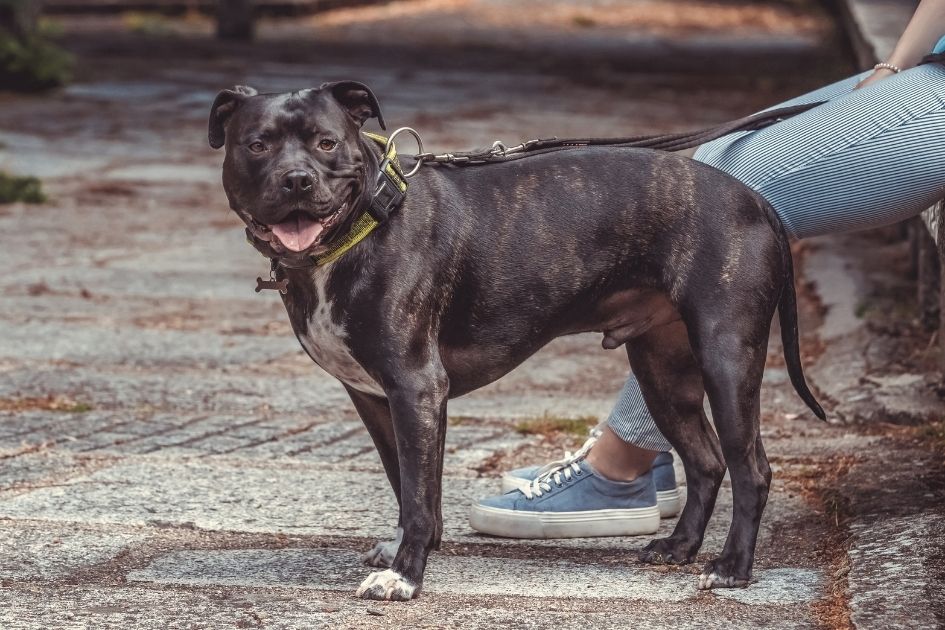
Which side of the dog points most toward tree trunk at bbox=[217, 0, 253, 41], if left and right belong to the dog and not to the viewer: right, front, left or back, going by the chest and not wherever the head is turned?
right

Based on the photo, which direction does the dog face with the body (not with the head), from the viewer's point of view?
to the viewer's left
